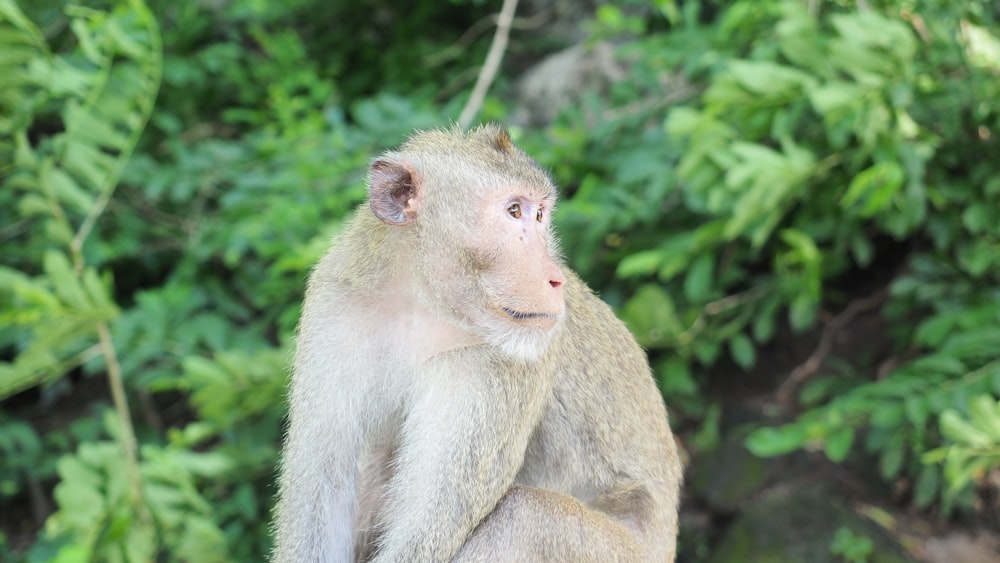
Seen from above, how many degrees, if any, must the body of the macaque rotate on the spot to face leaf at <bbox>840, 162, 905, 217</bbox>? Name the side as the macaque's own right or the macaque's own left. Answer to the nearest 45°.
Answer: approximately 180°

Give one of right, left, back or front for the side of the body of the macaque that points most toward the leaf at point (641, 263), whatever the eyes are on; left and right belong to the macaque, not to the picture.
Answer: back

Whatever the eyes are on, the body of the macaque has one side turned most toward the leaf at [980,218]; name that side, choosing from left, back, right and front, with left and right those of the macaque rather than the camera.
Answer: back

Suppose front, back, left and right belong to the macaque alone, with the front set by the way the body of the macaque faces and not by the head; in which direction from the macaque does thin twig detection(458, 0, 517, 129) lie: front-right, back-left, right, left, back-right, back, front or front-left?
back-right

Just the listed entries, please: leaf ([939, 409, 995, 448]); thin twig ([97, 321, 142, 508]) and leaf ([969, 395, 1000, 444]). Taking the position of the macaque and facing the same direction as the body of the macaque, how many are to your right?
1

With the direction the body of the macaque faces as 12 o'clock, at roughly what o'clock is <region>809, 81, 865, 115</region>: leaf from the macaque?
The leaf is roughly at 6 o'clock from the macaque.

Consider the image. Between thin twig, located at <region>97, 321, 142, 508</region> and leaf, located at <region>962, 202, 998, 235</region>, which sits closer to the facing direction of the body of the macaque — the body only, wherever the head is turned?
the thin twig

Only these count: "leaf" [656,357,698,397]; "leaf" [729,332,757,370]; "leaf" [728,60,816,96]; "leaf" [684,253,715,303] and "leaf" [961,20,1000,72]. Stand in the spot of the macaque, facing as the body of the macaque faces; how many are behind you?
5

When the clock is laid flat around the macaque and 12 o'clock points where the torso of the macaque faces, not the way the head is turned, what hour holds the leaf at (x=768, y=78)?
The leaf is roughly at 6 o'clock from the macaque.

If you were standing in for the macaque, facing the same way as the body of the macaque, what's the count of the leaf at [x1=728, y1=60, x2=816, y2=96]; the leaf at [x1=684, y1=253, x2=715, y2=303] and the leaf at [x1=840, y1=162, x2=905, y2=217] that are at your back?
3

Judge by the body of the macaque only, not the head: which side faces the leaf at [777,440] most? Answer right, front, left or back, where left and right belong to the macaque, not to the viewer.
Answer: back

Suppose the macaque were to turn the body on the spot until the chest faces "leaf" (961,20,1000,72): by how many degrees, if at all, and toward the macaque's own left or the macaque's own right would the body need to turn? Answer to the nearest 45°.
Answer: approximately 180°

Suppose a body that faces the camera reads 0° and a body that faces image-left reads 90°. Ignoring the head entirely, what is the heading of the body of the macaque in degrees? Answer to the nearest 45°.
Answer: approximately 45°
